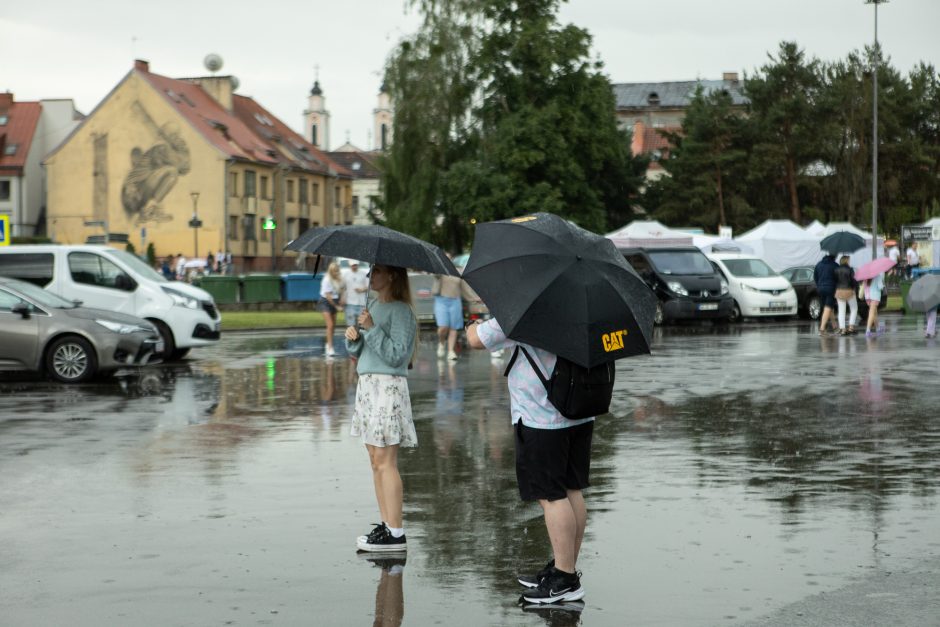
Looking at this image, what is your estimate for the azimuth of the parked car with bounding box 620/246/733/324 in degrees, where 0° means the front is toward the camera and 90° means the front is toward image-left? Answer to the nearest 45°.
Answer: approximately 315°

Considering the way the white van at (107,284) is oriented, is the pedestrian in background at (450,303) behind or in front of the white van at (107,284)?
in front

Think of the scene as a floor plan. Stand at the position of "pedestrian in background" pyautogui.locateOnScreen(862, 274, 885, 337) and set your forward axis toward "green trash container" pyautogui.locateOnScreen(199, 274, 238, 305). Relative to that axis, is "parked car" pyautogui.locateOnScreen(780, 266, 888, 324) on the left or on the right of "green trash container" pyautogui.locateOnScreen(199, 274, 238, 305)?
right

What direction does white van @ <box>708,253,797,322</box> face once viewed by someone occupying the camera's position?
facing the viewer and to the right of the viewer

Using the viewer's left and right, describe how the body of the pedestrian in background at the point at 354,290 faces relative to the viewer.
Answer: facing the viewer

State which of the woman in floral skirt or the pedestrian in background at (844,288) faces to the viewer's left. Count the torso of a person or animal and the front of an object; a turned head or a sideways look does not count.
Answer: the woman in floral skirt

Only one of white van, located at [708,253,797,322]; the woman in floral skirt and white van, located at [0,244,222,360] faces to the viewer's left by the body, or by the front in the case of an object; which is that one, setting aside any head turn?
the woman in floral skirt

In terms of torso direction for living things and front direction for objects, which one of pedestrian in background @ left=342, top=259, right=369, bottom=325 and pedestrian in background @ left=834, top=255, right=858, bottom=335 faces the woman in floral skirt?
pedestrian in background @ left=342, top=259, right=369, bottom=325

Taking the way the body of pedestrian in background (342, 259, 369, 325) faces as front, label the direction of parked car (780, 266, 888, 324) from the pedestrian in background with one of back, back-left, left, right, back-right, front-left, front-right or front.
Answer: back-left

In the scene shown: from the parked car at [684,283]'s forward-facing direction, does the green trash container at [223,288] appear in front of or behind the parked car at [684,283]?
behind

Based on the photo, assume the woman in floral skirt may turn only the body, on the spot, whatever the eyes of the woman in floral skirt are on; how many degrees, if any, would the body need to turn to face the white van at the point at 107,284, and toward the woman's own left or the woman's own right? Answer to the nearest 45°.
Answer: approximately 90° to the woman's own right

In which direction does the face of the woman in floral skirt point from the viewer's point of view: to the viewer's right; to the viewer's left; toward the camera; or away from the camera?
to the viewer's left
